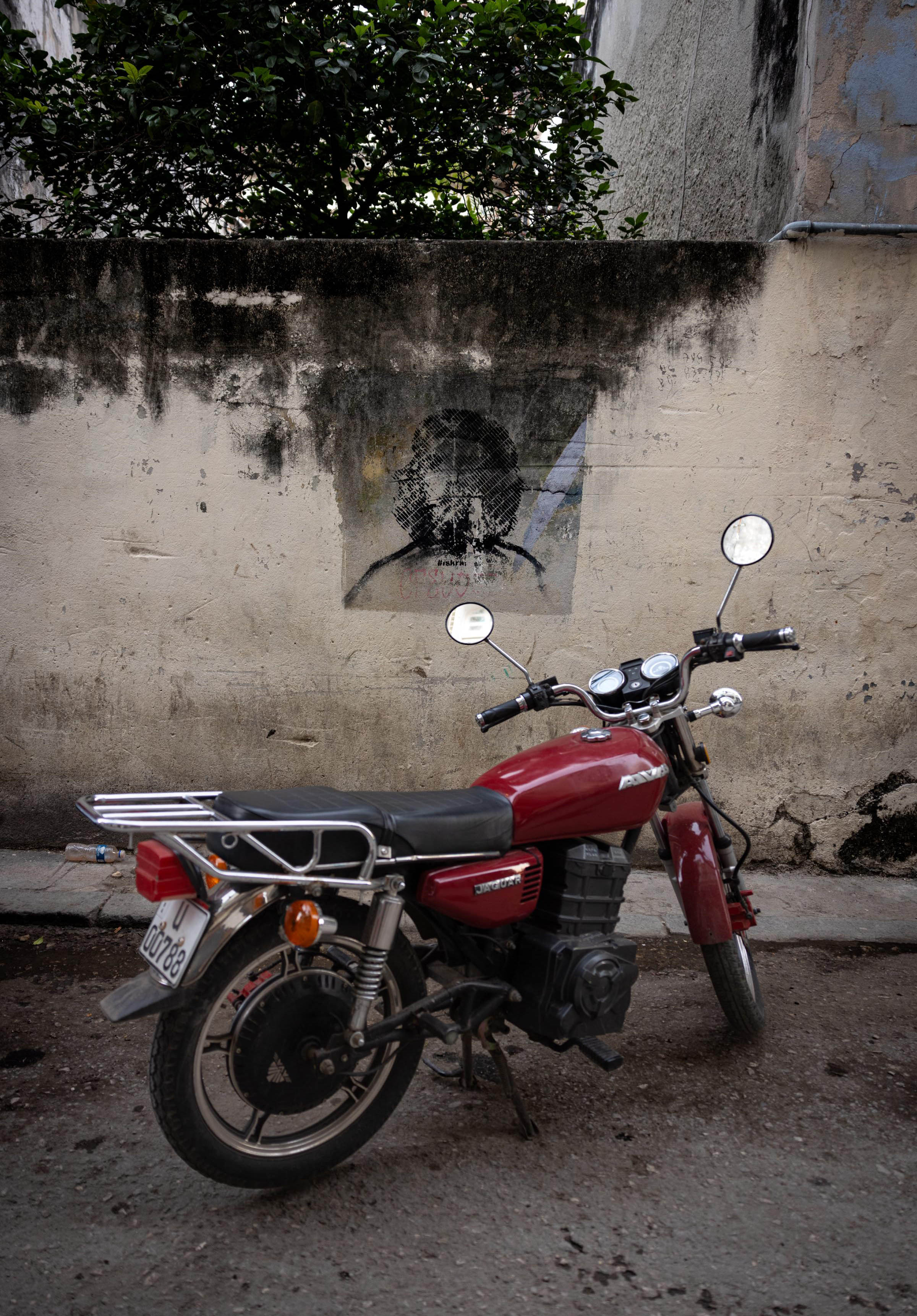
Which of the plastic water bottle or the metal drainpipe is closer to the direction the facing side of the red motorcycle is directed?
the metal drainpipe

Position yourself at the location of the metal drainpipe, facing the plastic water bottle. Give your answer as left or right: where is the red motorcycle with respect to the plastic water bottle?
left

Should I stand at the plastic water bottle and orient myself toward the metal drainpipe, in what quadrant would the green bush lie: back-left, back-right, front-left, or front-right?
front-left

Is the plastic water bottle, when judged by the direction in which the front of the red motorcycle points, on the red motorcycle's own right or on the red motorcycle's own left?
on the red motorcycle's own left

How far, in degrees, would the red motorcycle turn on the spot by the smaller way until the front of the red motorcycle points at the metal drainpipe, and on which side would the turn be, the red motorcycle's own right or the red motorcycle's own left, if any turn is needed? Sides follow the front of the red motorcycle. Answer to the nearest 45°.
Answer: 0° — it already faces it

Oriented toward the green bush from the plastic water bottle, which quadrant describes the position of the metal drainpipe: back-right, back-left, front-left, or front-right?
front-right

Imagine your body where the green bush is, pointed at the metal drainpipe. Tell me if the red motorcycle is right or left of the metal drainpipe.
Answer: right

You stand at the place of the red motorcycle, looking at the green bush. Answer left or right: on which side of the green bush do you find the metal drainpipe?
right

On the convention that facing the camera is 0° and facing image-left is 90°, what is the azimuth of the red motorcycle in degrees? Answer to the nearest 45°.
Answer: approximately 225°

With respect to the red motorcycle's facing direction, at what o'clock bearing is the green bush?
The green bush is roughly at 10 o'clock from the red motorcycle.
